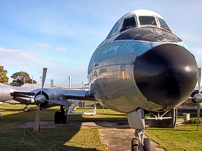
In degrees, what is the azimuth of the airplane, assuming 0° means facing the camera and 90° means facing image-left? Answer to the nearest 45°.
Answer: approximately 315°
